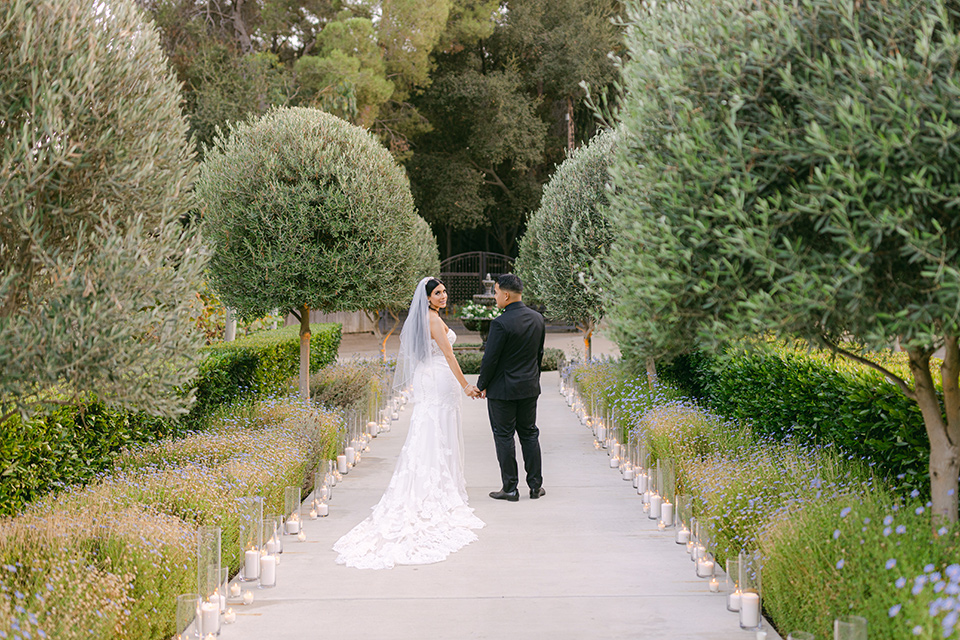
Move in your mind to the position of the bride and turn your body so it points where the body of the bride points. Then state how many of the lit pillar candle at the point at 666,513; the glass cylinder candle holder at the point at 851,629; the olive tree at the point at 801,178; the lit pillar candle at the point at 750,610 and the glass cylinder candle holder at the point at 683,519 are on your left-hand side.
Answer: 0

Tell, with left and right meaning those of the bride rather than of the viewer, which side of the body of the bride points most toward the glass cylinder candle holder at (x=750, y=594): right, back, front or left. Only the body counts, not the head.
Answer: right

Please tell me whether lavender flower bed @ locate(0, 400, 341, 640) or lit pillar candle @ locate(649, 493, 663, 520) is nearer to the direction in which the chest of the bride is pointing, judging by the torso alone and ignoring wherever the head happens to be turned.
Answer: the lit pillar candle

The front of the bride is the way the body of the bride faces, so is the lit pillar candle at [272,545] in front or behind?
behind

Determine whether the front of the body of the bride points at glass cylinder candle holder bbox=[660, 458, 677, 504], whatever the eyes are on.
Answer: no

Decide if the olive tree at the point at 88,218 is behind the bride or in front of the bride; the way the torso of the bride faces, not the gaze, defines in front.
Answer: behind

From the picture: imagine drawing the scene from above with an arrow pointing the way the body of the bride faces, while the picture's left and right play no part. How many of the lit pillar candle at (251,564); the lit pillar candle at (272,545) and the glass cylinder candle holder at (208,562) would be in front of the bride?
0

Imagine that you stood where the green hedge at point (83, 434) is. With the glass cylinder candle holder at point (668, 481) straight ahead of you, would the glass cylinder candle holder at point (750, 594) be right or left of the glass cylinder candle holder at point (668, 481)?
right

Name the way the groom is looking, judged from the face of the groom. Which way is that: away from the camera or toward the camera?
away from the camera

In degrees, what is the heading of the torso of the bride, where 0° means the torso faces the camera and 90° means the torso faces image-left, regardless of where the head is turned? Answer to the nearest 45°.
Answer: approximately 225°

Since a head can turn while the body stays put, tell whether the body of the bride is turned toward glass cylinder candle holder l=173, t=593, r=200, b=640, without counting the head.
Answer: no
